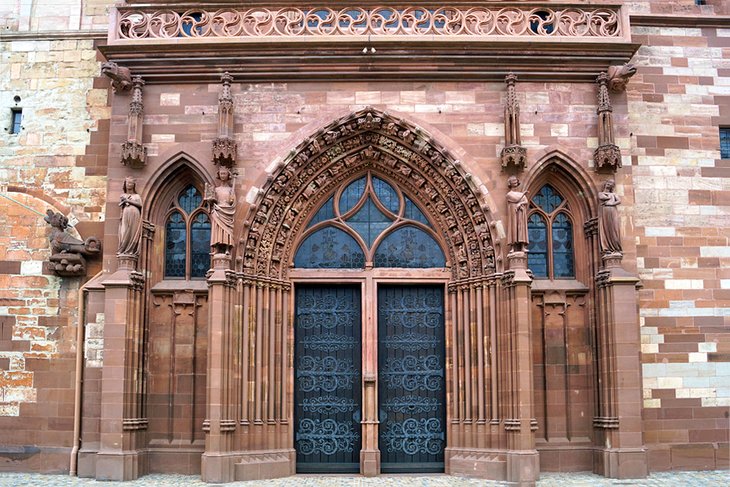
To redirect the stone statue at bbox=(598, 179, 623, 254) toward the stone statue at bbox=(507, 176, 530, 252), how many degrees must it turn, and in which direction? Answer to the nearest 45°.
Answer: approximately 90° to its right

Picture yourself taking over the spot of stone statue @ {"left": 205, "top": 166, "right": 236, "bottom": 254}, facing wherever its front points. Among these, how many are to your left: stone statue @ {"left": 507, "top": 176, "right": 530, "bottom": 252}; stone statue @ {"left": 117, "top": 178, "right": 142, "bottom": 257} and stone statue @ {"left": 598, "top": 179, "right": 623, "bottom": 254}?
2

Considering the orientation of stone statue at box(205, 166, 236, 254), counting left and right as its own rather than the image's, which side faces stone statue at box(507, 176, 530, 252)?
left

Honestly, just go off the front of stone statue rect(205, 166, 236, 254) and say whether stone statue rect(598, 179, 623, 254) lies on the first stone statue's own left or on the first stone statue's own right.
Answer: on the first stone statue's own left

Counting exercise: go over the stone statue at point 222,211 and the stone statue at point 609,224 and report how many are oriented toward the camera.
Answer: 2

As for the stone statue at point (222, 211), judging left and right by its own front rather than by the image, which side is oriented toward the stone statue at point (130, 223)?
right

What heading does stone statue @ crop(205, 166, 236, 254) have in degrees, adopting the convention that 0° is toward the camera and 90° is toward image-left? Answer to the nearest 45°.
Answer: approximately 0°

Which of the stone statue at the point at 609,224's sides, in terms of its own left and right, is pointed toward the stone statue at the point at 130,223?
right

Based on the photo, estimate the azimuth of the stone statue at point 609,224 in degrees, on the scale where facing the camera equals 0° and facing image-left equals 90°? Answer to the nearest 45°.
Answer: approximately 0°
